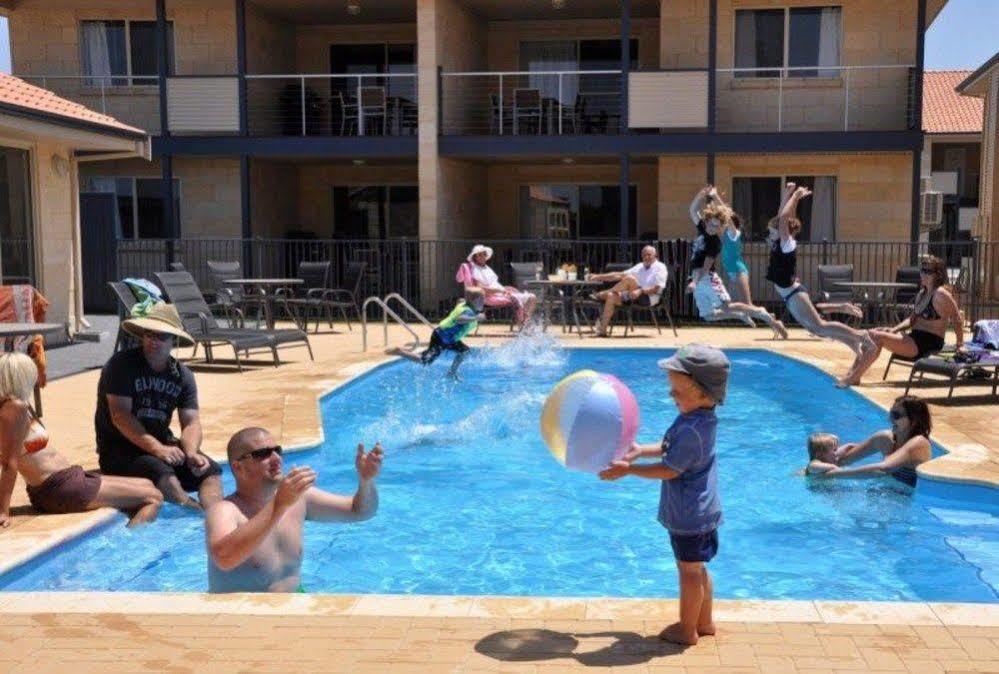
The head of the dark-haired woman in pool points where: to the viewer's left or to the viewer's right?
to the viewer's left

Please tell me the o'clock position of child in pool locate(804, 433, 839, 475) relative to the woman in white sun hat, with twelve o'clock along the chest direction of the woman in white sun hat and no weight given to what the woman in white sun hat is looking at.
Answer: The child in pool is roughly at 1 o'clock from the woman in white sun hat.

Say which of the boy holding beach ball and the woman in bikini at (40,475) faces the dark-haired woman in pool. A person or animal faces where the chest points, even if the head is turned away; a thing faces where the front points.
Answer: the woman in bikini

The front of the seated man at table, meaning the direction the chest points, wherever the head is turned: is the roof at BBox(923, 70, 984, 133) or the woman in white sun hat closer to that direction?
the woman in white sun hat

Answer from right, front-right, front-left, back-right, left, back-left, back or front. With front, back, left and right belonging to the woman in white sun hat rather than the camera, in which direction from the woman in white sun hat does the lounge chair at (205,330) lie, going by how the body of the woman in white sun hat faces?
right

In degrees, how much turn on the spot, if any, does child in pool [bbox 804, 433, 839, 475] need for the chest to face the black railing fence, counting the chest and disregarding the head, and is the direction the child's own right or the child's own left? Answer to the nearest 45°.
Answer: approximately 135° to the child's own left

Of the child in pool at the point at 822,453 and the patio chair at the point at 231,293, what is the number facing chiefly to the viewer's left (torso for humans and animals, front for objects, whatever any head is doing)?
0

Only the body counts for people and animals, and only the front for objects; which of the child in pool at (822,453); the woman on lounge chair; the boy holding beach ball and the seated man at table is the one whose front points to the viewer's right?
the child in pool

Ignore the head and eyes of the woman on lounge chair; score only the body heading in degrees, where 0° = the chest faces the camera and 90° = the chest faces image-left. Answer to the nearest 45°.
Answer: approximately 45°

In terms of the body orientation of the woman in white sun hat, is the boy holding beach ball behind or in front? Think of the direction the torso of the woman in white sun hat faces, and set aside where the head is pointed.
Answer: in front

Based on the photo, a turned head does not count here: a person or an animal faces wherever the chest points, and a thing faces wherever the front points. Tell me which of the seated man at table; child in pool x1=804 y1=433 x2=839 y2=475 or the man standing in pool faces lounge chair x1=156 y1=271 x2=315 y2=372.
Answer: the seated man at table

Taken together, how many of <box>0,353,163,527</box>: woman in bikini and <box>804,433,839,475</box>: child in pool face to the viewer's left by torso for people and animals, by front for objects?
0

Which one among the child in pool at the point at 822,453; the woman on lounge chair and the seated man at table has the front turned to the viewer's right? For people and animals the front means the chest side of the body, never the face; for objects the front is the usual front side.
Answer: the child in pool

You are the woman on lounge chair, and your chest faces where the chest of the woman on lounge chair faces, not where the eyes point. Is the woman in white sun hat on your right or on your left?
on your right

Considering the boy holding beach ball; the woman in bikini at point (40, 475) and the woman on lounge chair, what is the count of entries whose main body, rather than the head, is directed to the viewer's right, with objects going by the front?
1

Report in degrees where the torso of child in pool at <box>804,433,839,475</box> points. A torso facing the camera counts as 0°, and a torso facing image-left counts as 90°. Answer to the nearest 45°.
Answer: approximately 270°

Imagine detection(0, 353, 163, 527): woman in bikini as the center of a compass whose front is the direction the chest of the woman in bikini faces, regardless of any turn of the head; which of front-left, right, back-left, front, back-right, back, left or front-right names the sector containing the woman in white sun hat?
front-left

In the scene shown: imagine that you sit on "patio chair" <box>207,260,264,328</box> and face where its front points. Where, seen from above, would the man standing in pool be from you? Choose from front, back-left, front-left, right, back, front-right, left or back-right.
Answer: front-right
